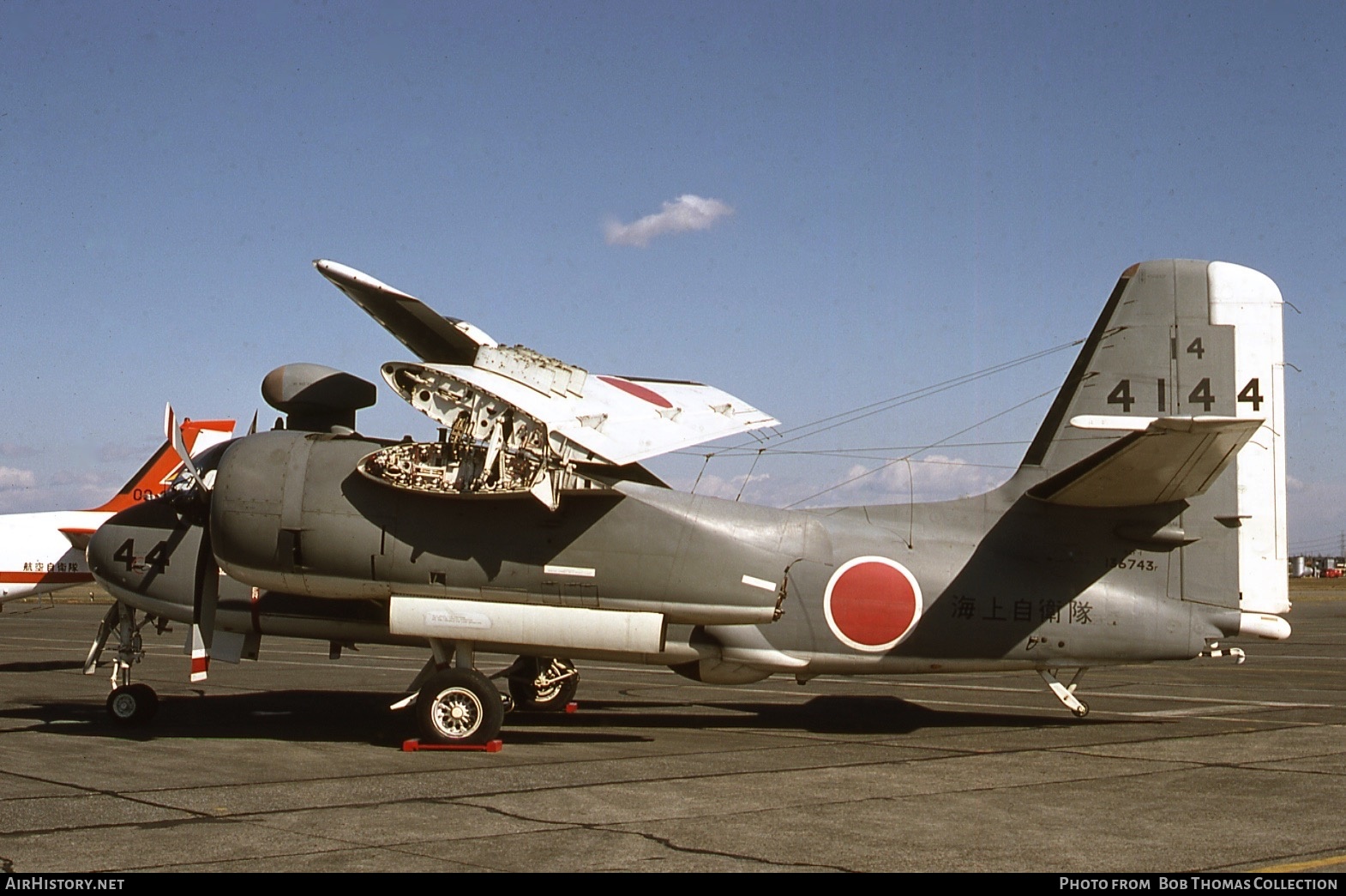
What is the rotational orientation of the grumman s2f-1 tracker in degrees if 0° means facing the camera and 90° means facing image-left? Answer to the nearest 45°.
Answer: approximately 90°

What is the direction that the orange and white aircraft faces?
to the viewer's left
